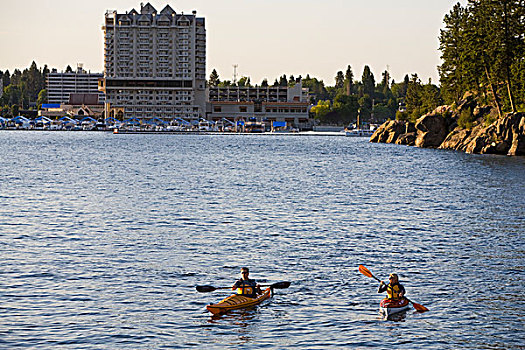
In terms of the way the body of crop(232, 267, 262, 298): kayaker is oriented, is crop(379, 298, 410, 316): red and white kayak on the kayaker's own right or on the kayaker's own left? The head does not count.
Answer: on the kayaker's own left

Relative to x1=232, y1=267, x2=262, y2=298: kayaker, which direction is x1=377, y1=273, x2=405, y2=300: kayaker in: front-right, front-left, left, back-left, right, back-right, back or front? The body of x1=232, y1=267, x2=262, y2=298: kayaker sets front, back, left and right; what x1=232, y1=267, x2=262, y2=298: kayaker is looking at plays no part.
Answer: back-left

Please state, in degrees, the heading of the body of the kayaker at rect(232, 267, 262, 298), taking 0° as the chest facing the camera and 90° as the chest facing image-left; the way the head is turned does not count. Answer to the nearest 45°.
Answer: approximately 45°
